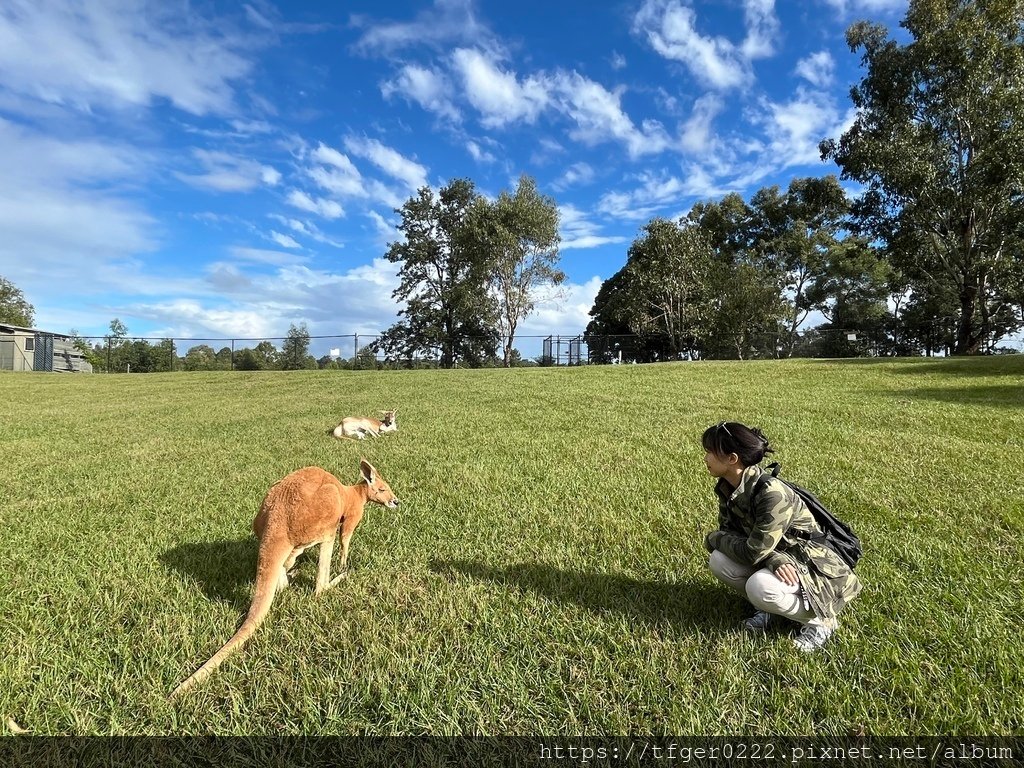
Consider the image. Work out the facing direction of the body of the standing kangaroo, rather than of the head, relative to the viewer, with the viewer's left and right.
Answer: facing away from the viewer and to the right of the viewer

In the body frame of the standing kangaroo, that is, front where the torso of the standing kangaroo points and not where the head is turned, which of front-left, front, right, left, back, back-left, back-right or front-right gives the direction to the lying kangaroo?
front-left

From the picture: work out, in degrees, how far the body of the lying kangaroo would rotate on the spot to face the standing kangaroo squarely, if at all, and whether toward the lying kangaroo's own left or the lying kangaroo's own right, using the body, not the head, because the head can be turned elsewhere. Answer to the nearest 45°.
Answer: approximately 90° to the lying kangaroo's own right

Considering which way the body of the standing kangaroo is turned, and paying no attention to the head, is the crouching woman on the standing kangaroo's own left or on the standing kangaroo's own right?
on the standing kangaroo's own right

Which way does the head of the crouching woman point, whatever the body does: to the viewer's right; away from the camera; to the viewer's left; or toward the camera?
to the viewer's left

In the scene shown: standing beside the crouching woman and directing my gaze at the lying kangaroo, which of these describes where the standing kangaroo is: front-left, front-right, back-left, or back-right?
front-left

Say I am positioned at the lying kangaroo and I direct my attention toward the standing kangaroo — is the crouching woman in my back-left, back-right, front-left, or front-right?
front-left

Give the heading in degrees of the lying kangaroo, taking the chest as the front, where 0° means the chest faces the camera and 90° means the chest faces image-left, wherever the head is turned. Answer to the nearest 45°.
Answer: approximately 270°

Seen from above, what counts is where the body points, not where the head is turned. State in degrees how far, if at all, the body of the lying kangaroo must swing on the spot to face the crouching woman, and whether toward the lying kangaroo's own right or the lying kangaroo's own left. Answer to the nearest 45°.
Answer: approximately 90° to the lying kangaroo's own right

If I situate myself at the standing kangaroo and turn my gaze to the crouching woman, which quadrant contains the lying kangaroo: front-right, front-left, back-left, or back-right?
back-left

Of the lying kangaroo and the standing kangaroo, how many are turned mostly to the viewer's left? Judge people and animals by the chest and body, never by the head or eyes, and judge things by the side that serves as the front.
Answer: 0
